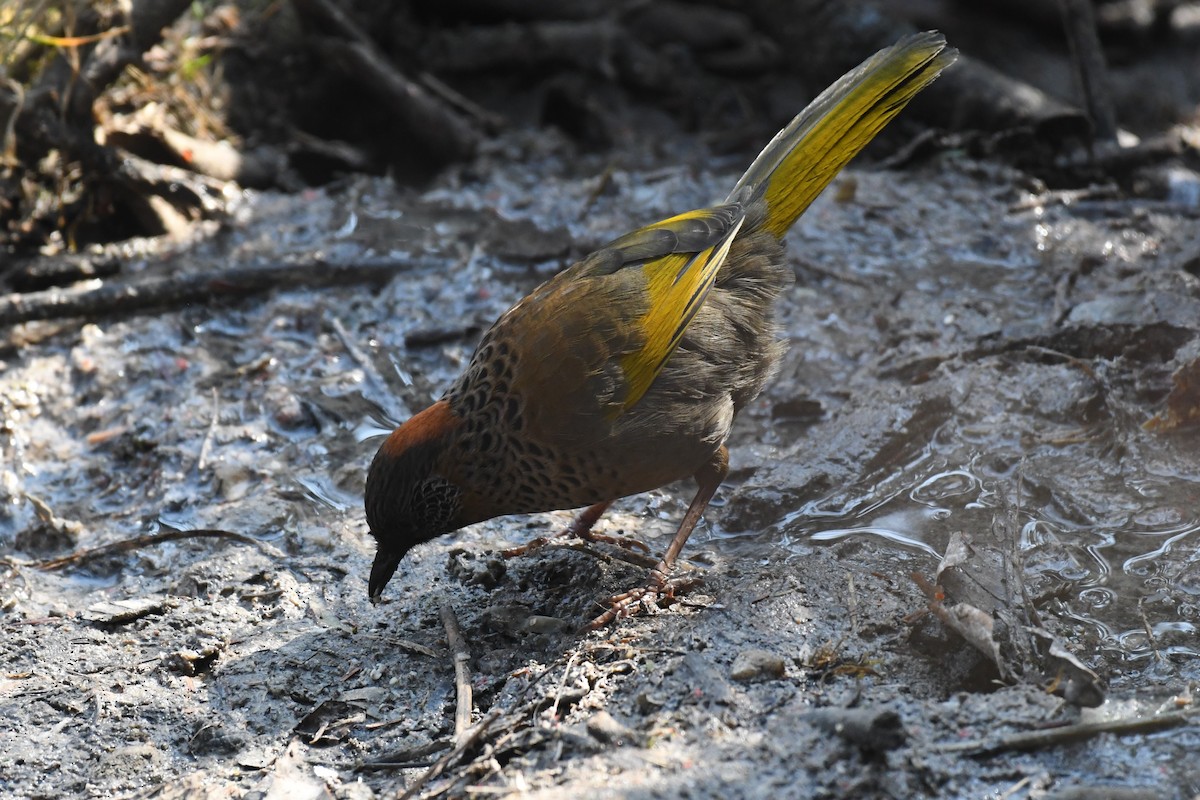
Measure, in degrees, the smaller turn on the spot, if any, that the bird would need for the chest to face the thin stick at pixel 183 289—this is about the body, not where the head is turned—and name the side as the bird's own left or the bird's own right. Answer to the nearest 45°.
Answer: approximately 45° to the bird's own right

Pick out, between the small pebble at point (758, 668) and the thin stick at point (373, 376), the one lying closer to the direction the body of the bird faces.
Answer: the thin stick

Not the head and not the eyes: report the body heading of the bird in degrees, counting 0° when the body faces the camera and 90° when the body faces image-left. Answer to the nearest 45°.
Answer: approximately 90°

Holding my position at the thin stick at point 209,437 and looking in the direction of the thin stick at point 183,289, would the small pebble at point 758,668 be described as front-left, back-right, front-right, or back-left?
back-right

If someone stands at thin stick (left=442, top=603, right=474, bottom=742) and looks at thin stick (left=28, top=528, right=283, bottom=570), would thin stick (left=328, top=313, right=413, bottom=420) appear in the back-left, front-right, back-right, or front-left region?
front-right

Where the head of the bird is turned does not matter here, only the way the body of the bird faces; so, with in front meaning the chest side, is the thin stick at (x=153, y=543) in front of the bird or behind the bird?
in front

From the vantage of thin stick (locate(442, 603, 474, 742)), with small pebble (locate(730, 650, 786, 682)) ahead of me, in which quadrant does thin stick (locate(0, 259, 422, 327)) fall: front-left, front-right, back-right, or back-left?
back-left

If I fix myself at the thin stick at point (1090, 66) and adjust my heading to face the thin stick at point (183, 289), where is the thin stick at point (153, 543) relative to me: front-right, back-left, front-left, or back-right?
front-left

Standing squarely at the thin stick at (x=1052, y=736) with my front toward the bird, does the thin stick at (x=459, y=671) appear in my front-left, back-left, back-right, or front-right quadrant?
front-left

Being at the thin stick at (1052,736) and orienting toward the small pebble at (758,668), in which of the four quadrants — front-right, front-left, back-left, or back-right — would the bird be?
front-right

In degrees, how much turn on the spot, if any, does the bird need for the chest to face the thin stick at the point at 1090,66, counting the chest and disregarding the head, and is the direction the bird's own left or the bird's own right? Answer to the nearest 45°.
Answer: approximately 135° to the bird's own right

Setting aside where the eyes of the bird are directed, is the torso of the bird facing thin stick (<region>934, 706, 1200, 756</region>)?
no

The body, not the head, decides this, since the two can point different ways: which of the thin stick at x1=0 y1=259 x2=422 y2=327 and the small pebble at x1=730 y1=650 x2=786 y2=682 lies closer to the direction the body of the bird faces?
the thin stick
